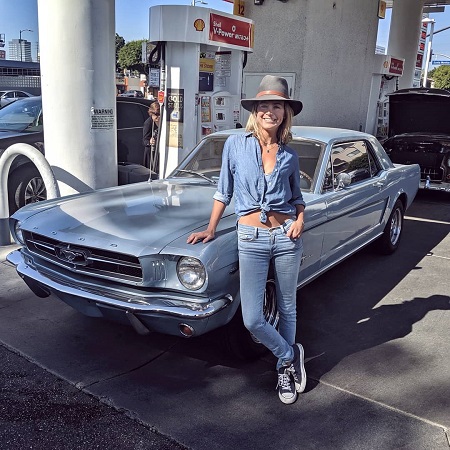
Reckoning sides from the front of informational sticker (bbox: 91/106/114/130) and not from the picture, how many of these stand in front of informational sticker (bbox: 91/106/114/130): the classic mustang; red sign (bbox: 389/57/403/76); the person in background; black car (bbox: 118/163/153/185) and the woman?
2

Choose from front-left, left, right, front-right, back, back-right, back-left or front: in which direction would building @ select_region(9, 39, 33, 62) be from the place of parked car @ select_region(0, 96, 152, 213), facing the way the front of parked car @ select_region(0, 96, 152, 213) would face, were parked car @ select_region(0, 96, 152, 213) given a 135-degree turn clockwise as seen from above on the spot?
front

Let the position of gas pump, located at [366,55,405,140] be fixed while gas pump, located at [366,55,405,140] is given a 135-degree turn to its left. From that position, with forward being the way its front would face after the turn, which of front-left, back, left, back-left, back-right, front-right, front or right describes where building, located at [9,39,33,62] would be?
front-left

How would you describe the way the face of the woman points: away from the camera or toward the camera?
toward the camera

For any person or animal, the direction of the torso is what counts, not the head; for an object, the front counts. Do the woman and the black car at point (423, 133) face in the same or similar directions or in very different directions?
same or similar directions

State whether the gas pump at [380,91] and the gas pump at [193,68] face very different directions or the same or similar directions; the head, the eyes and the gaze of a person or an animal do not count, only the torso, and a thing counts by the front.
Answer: same or similar directions

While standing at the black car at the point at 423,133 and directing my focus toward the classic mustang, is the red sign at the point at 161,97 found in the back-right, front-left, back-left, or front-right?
front-right

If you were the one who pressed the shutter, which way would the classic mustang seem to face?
facing the viewer and to the left of the viewer

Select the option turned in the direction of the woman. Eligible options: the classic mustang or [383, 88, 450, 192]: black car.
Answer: the black car

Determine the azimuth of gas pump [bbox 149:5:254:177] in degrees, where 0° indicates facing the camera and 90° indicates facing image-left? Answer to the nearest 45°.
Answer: approximately 315°

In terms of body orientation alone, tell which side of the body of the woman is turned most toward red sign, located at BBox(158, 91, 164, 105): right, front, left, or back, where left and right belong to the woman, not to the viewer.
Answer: back

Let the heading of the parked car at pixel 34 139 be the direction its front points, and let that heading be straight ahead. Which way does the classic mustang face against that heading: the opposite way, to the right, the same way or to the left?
the same way

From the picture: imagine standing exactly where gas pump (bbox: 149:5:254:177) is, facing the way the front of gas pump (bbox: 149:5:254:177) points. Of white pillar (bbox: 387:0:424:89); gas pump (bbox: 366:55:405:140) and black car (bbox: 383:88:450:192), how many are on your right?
0

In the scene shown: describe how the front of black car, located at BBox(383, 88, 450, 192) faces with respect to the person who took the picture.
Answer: facing the viewer

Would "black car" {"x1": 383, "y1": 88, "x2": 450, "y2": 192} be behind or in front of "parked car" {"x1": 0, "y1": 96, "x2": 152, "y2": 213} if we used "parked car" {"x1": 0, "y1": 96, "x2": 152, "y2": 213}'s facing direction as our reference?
behind

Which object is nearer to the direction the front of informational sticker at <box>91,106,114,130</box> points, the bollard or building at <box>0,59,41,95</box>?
the bollard

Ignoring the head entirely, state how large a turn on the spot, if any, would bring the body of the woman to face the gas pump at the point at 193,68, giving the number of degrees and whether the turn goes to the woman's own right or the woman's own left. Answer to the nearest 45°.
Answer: approximately 180°

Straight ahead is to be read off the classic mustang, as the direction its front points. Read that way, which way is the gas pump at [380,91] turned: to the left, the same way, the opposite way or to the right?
to the left

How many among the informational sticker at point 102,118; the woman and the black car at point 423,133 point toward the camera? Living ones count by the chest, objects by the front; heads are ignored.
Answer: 3

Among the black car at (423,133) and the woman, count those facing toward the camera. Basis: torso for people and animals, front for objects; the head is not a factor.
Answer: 2
